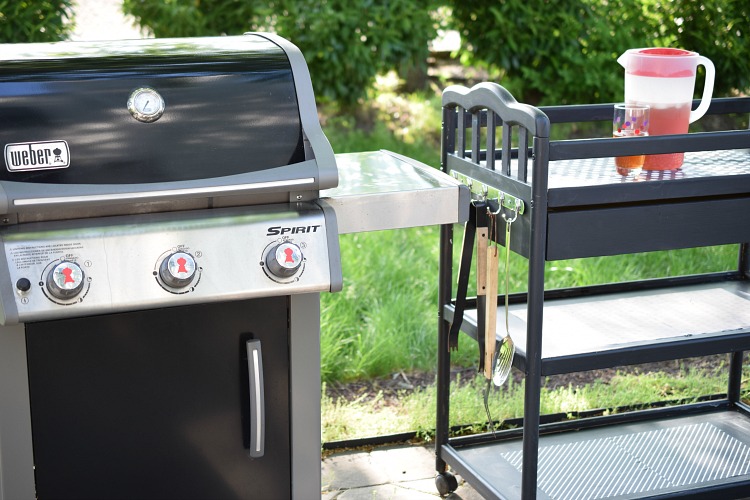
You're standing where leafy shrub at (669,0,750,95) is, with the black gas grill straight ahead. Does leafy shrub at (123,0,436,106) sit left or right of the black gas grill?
right

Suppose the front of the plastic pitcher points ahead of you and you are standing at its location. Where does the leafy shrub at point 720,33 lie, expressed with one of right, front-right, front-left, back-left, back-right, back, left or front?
right

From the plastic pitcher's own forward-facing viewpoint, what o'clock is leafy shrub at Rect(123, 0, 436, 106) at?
The leafy shrub is roughly at 2 o'clock from the plastic pitcher.

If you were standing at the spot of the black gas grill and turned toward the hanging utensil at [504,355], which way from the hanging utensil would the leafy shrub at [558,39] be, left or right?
left

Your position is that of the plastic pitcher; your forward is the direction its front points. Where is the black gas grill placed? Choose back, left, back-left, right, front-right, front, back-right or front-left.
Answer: front-left

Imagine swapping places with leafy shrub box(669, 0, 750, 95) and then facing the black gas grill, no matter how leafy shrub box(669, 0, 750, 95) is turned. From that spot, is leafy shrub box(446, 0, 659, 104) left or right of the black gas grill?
right

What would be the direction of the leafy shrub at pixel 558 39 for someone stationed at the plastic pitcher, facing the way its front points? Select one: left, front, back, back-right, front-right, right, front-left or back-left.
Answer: right

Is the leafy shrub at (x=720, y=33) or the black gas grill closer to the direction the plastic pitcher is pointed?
the black gas grill

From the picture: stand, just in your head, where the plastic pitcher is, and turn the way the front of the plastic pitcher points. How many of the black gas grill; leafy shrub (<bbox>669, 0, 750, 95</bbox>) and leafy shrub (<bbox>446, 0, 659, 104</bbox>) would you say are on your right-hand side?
2

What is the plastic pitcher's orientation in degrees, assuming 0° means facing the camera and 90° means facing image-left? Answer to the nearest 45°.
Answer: approximately 90°

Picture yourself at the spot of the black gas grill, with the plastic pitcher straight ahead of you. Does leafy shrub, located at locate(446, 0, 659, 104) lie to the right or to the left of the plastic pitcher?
left
